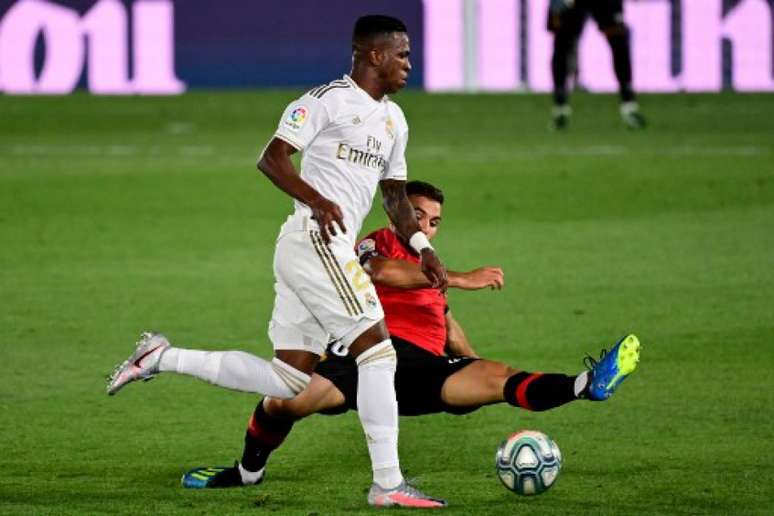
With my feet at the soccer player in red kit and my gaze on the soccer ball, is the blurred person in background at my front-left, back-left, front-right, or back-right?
back-left

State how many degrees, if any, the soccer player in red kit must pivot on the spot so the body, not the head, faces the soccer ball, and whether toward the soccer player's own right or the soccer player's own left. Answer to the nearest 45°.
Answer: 0° — they already face it

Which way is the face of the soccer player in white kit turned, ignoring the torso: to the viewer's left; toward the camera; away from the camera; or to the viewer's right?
to the viewer's right

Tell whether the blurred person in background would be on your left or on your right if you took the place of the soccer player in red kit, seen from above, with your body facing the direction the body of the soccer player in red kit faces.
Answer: on your left
